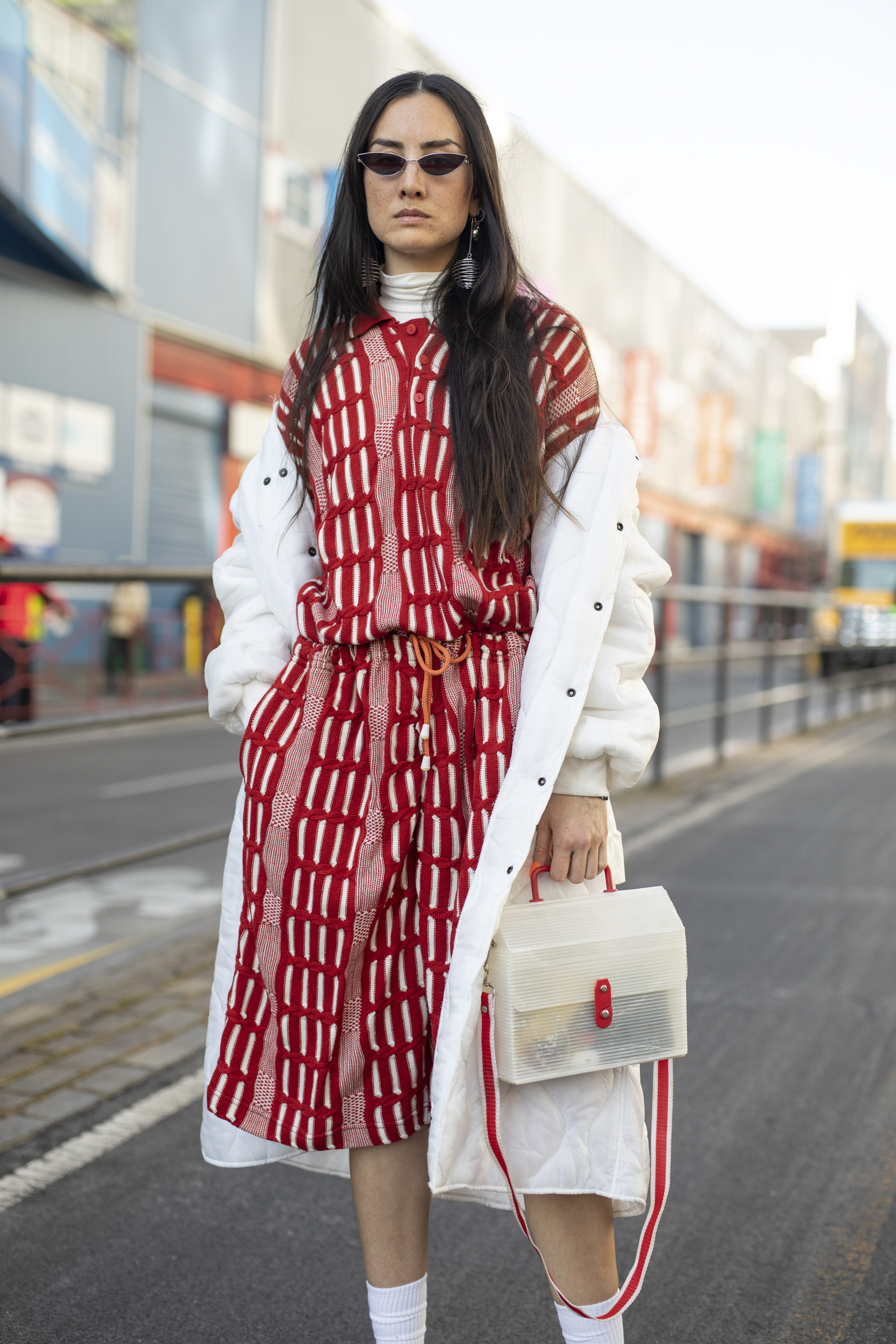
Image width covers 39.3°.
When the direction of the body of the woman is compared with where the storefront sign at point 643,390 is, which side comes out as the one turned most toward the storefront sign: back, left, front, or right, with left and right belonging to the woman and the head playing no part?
back

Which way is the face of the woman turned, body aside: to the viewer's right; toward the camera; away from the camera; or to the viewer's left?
toward the camera

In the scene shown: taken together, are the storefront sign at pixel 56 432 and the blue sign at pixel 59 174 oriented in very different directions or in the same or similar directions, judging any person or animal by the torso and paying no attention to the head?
same or similar directions

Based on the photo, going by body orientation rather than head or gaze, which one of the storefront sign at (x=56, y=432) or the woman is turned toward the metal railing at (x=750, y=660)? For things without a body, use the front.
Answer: the storefront sign

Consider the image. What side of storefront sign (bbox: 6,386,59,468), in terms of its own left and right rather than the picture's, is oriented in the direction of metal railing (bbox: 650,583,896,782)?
front

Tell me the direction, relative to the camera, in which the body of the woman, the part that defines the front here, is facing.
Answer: toward the camera

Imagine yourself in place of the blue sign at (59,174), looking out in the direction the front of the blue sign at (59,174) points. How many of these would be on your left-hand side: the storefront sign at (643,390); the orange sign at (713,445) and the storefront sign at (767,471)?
3

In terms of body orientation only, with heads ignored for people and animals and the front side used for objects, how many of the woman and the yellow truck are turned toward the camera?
2

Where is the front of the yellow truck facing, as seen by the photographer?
facing the viewer

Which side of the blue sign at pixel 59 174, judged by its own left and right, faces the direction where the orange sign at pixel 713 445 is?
left

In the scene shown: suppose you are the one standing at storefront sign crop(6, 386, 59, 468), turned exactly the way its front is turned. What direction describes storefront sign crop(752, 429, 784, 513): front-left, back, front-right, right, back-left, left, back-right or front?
left

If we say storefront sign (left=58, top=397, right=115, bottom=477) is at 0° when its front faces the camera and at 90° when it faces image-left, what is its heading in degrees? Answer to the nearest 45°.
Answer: approximately 315°

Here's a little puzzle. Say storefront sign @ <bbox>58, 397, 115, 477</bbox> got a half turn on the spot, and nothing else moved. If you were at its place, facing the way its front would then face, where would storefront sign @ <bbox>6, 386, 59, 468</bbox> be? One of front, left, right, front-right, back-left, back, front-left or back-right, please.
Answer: left

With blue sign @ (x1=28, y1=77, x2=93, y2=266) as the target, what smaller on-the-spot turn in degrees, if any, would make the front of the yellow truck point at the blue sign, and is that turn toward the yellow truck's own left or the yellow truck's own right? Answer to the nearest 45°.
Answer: approximately 45° to the yellow truck's own right

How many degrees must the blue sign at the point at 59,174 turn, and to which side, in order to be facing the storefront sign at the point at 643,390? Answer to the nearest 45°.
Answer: approximately 90° to its left

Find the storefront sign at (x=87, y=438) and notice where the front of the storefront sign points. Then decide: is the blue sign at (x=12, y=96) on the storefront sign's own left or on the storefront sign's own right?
on the storefront sign's own right
